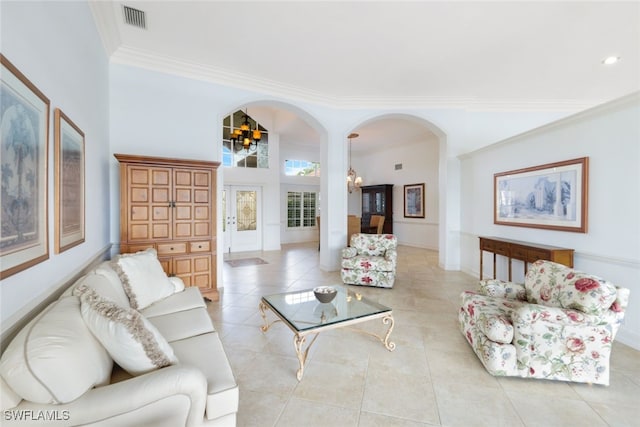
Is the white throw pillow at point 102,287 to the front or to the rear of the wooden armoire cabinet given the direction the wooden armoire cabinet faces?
to the front

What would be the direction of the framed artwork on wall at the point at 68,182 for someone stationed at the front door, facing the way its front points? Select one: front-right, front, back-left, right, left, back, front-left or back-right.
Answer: front

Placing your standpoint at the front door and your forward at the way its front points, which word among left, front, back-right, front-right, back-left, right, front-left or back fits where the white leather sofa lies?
front

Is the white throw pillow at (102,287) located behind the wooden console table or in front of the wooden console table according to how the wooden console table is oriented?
in front

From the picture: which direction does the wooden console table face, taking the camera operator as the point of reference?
facing the viewer and to the left of the viewer

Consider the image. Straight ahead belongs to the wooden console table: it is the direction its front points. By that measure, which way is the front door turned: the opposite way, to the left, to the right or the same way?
to the left

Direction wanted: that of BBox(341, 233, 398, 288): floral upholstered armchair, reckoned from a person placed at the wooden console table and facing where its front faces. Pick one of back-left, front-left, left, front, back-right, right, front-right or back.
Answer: front-right

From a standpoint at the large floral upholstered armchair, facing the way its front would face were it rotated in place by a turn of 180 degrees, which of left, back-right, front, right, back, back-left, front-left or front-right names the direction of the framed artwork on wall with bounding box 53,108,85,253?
back

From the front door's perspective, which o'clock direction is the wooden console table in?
The wooden console table is roughly at 11 o'clock from the front door.

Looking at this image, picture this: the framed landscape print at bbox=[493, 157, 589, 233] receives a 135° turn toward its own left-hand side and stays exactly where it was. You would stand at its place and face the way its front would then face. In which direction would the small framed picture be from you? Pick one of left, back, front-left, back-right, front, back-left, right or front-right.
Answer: back-left

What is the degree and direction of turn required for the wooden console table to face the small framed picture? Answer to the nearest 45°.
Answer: approximately 90° to its right

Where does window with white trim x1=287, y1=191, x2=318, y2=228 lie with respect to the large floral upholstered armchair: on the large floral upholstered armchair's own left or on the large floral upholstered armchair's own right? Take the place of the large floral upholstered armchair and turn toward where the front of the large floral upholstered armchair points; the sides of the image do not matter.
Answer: on the large floral upholstered armchair's own right

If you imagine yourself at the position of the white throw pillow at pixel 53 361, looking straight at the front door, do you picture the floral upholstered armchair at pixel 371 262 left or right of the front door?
right

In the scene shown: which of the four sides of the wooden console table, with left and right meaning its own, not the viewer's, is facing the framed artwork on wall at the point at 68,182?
front
